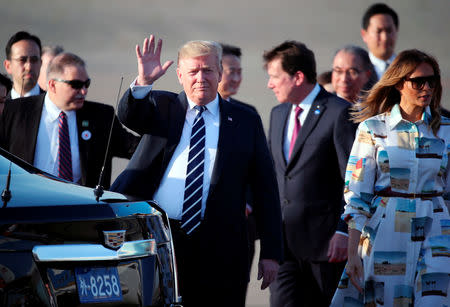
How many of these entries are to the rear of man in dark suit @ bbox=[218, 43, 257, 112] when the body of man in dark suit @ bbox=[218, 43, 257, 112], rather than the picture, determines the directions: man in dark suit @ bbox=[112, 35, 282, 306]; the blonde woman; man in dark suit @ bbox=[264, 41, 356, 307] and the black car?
0

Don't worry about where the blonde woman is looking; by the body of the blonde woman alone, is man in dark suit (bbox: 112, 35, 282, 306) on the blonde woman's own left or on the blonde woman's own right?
on the blonde woman's own right

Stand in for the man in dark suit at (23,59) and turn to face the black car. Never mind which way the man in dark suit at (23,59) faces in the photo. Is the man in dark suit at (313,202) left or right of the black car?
left

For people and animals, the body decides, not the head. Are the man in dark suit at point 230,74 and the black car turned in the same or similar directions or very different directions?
very different directions

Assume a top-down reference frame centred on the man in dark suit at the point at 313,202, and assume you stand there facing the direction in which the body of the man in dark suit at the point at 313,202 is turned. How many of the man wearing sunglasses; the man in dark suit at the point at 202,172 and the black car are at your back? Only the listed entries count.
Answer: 0

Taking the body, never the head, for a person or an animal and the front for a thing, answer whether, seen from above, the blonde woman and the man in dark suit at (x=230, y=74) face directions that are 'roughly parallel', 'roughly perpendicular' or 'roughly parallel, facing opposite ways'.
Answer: roughly parallel

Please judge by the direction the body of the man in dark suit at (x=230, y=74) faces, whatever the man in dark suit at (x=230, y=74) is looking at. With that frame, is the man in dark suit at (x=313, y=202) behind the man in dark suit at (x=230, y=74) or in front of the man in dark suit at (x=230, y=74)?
in front

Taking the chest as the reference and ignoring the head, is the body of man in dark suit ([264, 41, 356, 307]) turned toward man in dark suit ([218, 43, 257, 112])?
no

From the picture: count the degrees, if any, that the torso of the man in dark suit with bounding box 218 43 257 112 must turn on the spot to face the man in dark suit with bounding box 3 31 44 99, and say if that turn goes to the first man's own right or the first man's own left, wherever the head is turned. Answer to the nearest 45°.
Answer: approximately 135° to the first man's own right

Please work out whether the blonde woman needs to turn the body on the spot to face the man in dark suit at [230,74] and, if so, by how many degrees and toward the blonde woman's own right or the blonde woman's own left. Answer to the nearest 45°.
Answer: approximately 180°

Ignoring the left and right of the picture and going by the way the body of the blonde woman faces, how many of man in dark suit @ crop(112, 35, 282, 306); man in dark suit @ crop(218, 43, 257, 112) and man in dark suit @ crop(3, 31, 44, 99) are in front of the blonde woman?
0

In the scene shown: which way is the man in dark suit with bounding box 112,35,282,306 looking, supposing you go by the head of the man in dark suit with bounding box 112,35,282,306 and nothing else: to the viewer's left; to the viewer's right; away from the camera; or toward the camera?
toward the camera

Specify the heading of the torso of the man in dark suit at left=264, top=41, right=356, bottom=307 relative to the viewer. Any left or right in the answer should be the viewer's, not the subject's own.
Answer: facing the viewer and to the left of the viewer

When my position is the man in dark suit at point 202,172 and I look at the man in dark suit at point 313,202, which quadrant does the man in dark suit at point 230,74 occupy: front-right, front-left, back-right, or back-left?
front-left

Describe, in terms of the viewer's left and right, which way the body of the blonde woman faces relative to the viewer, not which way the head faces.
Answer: facing the viewer and to the right of the viewer

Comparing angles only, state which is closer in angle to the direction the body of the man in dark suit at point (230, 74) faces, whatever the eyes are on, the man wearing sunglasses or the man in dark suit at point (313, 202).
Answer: the man in dark suit
